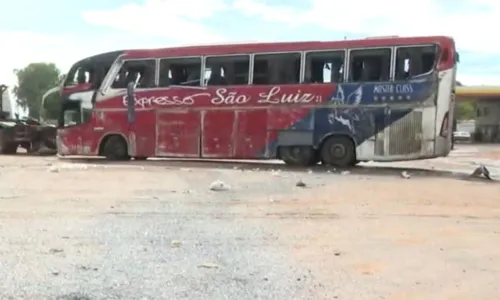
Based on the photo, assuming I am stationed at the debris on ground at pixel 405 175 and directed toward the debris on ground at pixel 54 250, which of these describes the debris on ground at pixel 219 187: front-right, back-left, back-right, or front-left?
front-right

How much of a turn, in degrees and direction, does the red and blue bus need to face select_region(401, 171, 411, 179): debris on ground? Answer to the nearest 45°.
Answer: approximately 135° to its left

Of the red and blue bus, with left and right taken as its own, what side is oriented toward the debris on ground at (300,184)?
left

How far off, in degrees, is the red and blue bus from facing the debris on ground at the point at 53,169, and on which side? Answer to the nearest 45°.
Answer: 0° — it already faces it

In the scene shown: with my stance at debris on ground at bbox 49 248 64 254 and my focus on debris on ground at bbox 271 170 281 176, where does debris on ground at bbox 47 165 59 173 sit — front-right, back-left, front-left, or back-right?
front-left

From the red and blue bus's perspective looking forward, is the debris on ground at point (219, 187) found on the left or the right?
on its left

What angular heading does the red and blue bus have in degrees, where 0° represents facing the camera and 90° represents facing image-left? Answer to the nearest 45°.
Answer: approximately 90°
